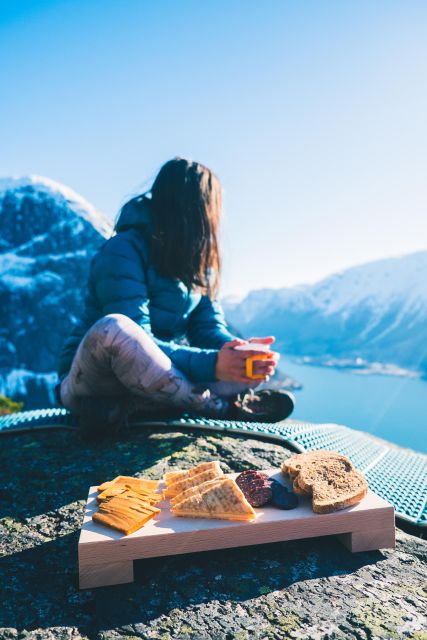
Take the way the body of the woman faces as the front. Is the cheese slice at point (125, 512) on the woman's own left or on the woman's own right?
on the woman's own right

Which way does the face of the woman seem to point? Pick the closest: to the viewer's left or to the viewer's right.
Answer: to the viewer's right
